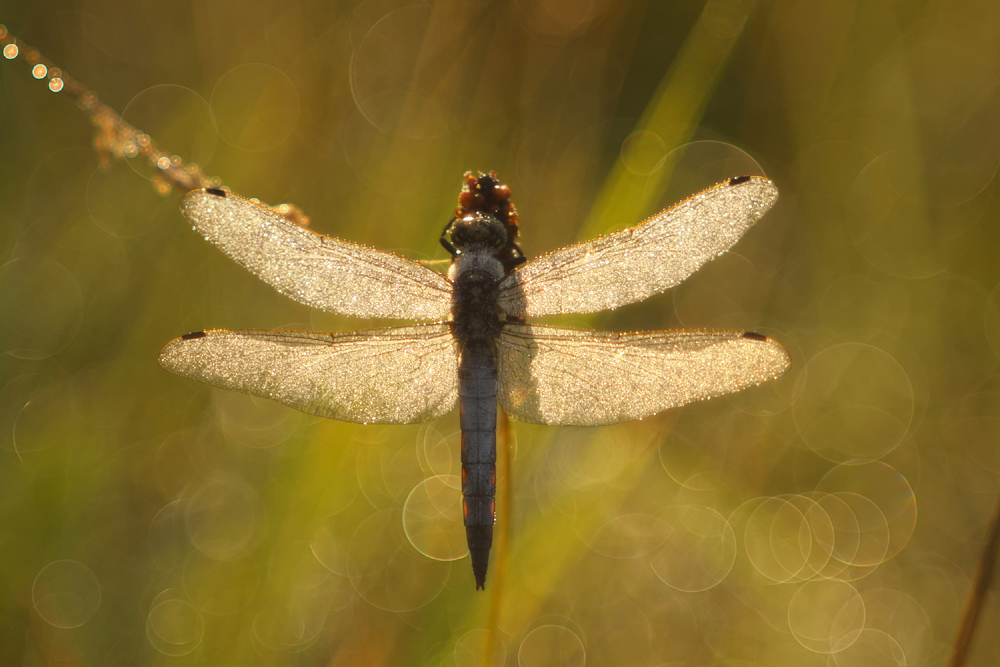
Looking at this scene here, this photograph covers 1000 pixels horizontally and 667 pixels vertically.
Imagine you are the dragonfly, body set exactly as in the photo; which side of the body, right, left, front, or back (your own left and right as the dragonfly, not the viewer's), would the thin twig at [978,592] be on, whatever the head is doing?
right

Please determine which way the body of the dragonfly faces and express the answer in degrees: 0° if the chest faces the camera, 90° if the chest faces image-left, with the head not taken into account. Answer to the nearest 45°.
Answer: approximately 180°
